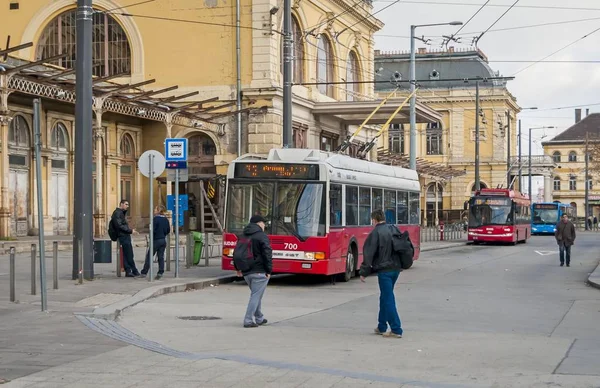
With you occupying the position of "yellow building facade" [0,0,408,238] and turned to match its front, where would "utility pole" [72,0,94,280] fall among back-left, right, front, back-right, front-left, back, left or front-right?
front-right

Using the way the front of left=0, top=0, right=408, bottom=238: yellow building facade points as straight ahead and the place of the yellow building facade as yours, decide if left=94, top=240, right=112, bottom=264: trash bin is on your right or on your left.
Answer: on your right

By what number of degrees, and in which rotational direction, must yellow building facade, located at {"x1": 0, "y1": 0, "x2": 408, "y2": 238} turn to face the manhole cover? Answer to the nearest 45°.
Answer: approximately 45° to its right

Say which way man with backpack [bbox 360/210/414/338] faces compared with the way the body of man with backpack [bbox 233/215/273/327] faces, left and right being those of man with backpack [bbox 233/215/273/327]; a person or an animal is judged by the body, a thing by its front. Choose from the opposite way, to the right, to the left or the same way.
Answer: to the left

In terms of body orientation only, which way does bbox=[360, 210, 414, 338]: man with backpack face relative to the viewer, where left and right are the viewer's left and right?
facing away from the viewer and to the left of the viewer

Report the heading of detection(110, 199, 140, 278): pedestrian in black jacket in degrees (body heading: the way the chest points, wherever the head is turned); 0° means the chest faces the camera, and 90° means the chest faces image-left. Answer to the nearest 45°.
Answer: approximately 270°

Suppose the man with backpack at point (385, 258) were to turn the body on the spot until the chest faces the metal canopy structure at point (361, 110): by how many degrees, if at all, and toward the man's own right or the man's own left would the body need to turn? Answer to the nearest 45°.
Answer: approximately 45° to the man's own right

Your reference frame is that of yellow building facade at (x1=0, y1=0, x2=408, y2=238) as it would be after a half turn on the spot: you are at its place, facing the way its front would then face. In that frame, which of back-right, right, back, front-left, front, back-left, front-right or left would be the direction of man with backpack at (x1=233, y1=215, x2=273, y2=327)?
back-left

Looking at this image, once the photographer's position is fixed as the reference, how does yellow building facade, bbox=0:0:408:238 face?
facing the viewer and to the right of the viewer

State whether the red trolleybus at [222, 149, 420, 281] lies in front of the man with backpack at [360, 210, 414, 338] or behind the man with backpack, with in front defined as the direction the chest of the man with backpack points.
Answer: in front

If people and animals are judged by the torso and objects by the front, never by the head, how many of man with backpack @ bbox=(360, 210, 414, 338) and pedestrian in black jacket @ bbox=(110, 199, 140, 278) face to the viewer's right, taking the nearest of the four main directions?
1

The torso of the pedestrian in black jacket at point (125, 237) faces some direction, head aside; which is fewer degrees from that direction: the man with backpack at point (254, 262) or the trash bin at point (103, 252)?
the man with backpack

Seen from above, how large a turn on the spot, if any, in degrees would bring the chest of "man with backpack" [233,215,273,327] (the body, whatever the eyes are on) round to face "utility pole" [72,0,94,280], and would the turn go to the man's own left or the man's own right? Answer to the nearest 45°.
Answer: approximately 90° to the man's own left

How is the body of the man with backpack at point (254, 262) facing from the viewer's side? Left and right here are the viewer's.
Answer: facing away from the viewer and to the right of the viewer
